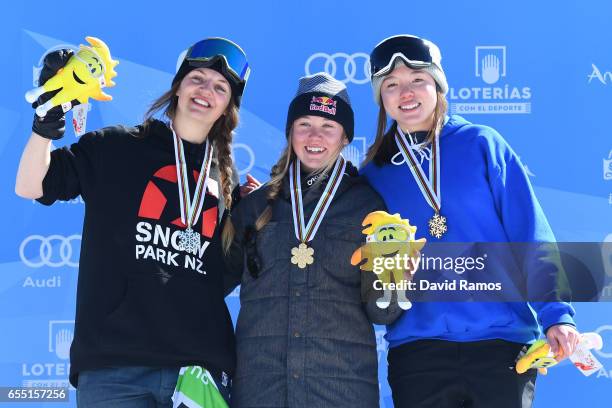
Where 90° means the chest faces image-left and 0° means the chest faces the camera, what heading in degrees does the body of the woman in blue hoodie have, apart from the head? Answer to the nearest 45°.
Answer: approximately 0°

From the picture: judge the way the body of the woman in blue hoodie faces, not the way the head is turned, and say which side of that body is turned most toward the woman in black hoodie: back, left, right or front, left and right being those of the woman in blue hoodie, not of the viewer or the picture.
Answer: right
